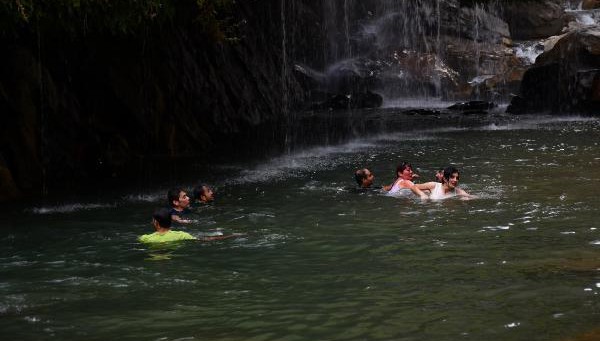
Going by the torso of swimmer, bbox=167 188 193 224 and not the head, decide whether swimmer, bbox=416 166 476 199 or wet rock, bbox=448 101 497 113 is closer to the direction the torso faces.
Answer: the swimmer

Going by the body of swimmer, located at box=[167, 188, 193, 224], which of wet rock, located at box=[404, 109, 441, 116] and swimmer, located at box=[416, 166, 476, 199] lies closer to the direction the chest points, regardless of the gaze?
the swimmer

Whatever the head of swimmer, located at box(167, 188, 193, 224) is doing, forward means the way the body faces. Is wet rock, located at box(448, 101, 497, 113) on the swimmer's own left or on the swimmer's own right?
on the swimmer's own left

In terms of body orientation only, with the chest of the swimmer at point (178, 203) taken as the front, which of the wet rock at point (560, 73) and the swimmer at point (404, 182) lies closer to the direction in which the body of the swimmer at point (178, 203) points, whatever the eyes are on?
the swimmer
